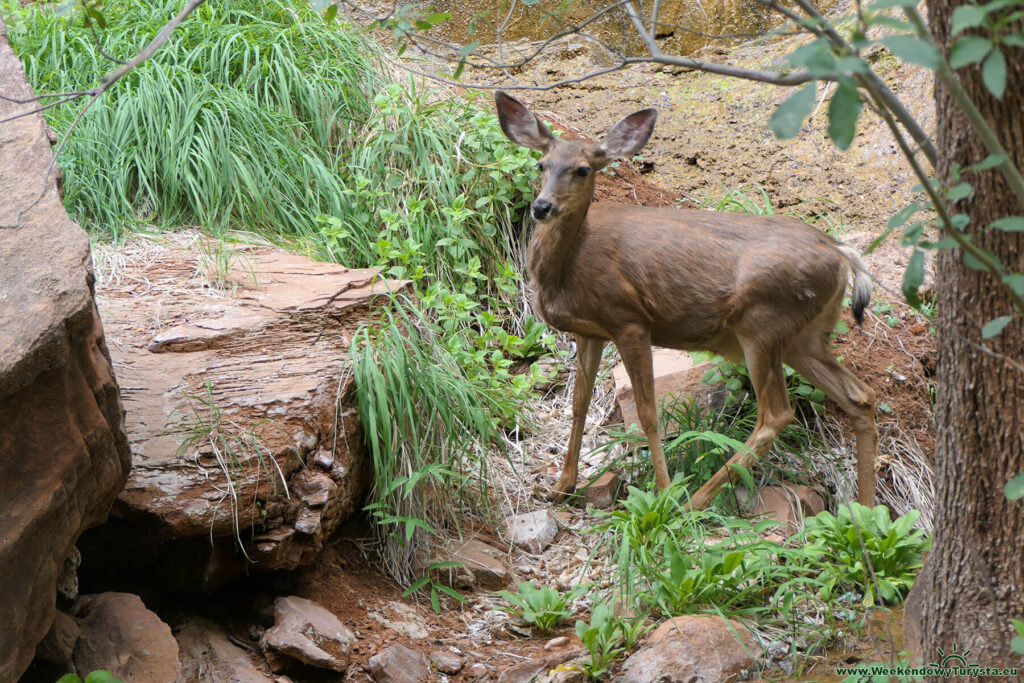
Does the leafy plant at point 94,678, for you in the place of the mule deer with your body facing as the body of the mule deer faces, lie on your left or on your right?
on your left

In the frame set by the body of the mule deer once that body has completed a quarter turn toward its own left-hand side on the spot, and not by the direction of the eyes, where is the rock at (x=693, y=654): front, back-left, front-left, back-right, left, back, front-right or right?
front

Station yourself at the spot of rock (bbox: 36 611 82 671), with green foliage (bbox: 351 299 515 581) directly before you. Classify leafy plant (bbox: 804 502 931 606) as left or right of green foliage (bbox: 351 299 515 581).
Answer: right

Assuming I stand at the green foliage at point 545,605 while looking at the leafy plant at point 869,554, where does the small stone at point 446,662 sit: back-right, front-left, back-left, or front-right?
back-right

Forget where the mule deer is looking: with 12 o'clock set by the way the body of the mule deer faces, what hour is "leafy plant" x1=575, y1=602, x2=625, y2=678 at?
The leafy plant is roughly at 9 o'clock from the mule deer.

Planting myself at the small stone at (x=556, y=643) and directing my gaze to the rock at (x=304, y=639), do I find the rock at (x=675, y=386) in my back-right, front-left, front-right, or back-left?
back-right

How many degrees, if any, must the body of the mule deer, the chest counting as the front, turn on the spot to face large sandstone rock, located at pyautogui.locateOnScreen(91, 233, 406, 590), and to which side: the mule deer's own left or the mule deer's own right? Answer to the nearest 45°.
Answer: approximately 45° to the mule deer's own left

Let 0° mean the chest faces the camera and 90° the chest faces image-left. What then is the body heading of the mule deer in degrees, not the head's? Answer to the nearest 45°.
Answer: approximately 90°

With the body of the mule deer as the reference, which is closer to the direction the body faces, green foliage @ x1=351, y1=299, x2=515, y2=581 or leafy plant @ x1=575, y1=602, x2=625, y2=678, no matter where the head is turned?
the green foliage

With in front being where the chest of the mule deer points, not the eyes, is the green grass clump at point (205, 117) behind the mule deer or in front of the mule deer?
in front

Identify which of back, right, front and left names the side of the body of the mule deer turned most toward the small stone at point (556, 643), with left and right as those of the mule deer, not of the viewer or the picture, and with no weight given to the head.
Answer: left

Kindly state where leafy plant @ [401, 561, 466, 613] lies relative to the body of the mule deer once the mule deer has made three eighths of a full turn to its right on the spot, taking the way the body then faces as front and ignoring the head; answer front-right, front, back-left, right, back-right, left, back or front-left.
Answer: back

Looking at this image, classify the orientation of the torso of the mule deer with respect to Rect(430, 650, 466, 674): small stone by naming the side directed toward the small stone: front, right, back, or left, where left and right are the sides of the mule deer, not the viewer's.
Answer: left
